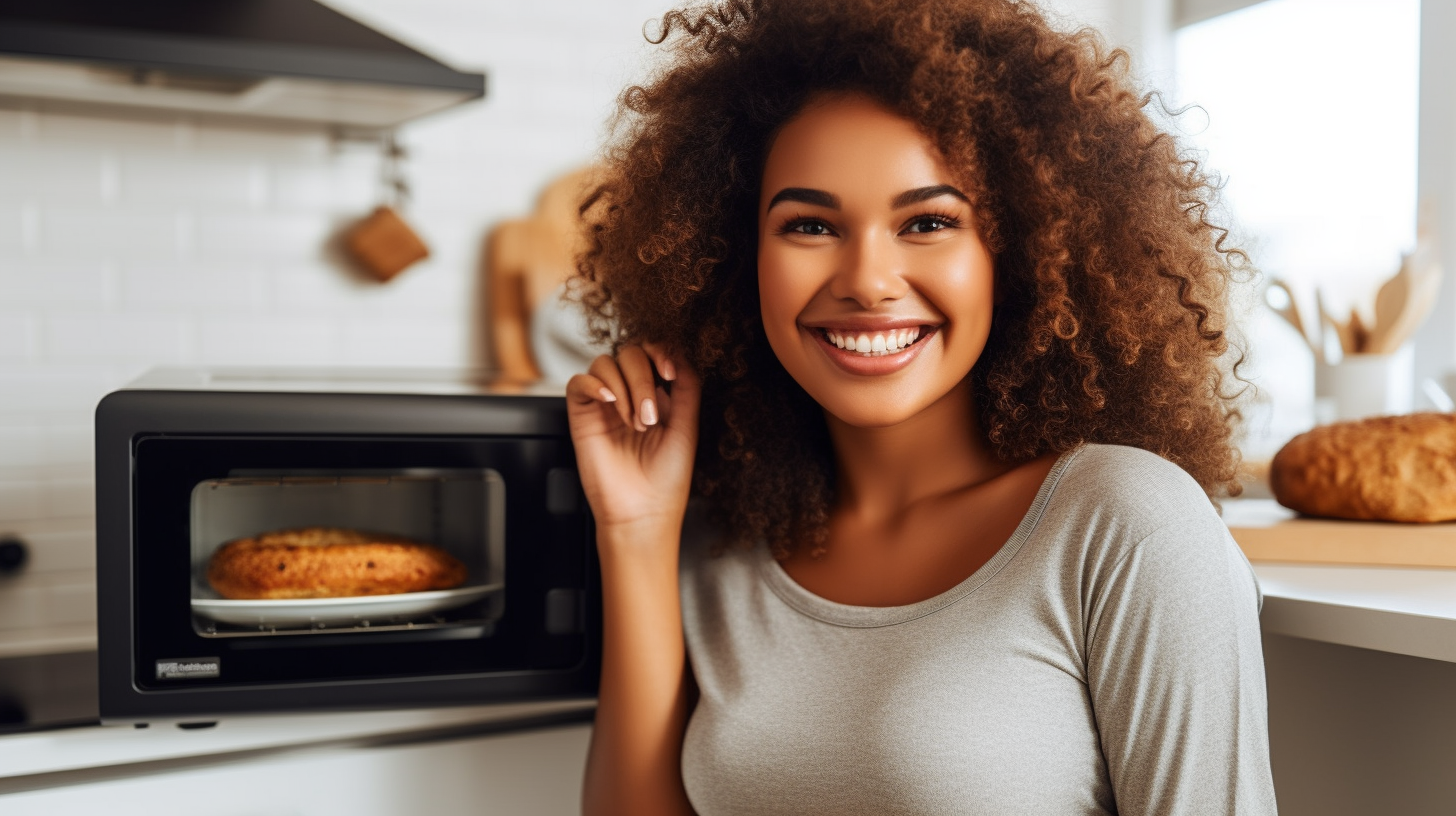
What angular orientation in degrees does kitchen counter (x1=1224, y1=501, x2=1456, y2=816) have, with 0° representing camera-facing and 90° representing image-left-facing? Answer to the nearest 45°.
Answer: approximately 0°

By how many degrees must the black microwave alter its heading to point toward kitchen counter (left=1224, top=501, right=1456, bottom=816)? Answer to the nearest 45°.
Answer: approximately 90° to its left

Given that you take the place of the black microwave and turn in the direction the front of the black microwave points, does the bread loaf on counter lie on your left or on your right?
on your left

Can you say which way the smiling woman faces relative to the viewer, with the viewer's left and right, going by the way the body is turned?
facing the viewer and to the left of the viewer

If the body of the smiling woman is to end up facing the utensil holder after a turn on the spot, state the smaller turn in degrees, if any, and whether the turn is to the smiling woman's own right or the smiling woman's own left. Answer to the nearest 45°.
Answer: approximately 180°

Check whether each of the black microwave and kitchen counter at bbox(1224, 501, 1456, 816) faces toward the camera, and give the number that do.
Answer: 2
